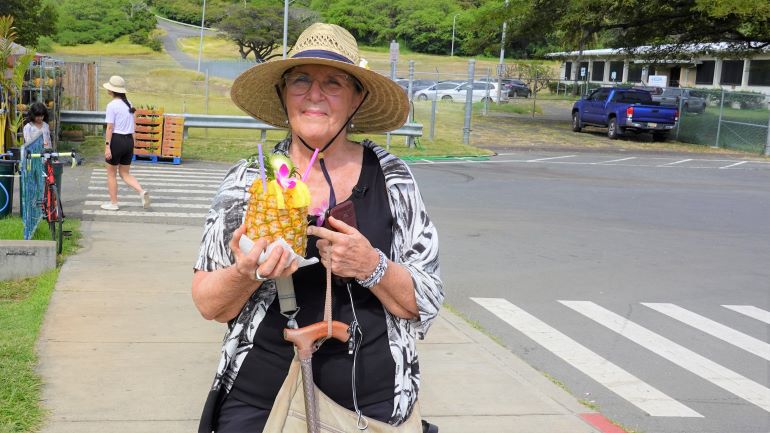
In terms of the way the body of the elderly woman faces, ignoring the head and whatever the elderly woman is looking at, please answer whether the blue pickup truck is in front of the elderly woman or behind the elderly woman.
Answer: behind

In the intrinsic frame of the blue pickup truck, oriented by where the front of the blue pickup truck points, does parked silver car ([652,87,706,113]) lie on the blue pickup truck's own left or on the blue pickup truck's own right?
on the blue pickup truck's own right

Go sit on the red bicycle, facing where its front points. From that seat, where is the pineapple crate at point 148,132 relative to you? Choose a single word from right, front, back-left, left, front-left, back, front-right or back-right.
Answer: back

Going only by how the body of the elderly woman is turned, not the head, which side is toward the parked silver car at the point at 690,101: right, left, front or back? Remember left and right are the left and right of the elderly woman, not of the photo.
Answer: back

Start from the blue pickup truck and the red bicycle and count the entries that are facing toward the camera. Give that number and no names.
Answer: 1

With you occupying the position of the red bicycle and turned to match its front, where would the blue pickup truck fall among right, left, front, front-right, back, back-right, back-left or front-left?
back-left

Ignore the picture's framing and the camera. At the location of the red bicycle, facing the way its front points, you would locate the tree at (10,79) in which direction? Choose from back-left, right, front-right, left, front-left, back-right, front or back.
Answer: back

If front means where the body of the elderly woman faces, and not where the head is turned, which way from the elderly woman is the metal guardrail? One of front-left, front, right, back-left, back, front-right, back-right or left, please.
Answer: back

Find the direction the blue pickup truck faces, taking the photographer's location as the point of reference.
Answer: facing away from the viewer and to the left of the viewer
